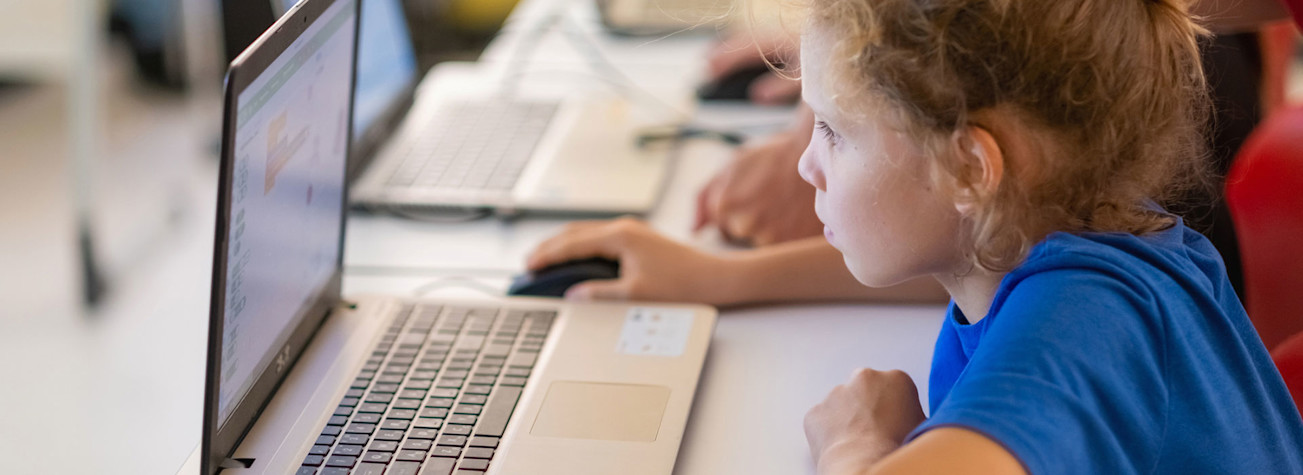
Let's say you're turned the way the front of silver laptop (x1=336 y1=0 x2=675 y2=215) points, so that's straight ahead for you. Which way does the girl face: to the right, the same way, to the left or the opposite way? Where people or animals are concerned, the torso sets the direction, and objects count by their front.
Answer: the opposite way

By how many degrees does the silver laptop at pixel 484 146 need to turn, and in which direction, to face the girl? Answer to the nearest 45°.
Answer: approximately 45° to its right

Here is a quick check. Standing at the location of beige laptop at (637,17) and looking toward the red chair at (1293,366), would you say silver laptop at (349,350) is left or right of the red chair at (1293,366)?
right

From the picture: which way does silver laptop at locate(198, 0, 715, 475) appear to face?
to the viewer's right

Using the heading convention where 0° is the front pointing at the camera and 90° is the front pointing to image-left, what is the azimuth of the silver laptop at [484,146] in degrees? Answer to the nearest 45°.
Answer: approximately 270°

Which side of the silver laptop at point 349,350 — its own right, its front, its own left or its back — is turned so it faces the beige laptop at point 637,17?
left

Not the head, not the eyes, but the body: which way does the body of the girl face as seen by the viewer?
to the viewer's left
